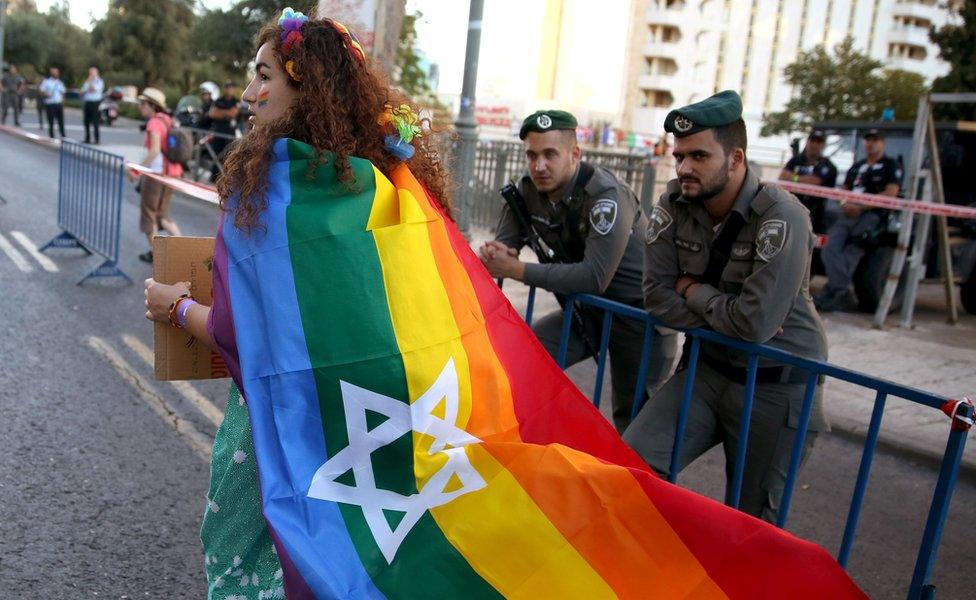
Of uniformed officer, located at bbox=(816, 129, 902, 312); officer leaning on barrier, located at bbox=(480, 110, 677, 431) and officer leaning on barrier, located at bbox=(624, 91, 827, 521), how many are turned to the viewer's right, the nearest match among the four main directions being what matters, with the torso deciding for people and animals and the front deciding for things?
0

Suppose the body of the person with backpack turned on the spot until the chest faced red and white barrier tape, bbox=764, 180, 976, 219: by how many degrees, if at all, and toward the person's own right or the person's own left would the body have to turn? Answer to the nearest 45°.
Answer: approximately 135° to the person's own left

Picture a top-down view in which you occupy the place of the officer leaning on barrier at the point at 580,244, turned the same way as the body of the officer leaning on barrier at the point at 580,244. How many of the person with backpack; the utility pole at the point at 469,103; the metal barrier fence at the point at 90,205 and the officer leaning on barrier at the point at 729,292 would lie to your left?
1

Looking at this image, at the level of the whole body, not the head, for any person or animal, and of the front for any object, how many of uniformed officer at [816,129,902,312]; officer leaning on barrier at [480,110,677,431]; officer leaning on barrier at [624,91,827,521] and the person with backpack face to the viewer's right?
0

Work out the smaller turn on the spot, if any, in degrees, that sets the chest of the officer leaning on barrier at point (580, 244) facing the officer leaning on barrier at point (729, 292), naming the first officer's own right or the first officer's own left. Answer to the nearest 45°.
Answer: approximately 90° to the first officer's own left

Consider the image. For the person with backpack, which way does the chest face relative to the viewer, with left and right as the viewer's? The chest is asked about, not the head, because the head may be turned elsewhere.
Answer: facing to the left of the viewer

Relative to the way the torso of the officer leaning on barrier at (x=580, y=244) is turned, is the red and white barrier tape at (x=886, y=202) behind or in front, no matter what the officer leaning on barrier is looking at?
behind

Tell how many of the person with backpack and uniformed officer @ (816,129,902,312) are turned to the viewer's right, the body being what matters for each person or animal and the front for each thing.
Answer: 0

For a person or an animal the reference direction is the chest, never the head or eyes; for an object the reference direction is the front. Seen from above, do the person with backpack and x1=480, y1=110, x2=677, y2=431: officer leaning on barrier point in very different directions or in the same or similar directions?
same or similar directions

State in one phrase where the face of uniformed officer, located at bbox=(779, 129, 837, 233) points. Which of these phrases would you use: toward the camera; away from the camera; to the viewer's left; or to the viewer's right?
toward the camera

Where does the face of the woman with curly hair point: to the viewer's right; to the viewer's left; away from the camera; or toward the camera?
to the viewer's left

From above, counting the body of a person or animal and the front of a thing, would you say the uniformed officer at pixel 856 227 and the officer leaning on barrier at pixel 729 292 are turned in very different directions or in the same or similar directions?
same or similar directions

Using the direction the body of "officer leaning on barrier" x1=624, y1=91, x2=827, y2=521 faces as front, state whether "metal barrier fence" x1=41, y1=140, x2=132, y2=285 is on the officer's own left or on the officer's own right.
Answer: on the officer's own right

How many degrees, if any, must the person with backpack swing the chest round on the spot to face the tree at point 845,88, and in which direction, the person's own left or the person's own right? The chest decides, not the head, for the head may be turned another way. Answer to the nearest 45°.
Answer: approximately 135° to the person's own right

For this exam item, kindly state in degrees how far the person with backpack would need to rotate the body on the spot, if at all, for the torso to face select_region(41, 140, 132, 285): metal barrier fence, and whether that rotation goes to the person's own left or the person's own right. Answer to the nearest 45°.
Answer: approximately 45° to the person's own left

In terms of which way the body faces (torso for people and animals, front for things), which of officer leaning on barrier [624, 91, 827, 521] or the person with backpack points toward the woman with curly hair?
the officer leaning on barrier

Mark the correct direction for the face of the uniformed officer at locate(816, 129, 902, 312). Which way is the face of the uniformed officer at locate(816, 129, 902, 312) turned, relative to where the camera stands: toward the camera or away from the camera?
toward the camera

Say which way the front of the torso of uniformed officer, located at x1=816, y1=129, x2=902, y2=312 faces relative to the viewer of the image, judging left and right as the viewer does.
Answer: facing the viewer and to the left of the viewer
